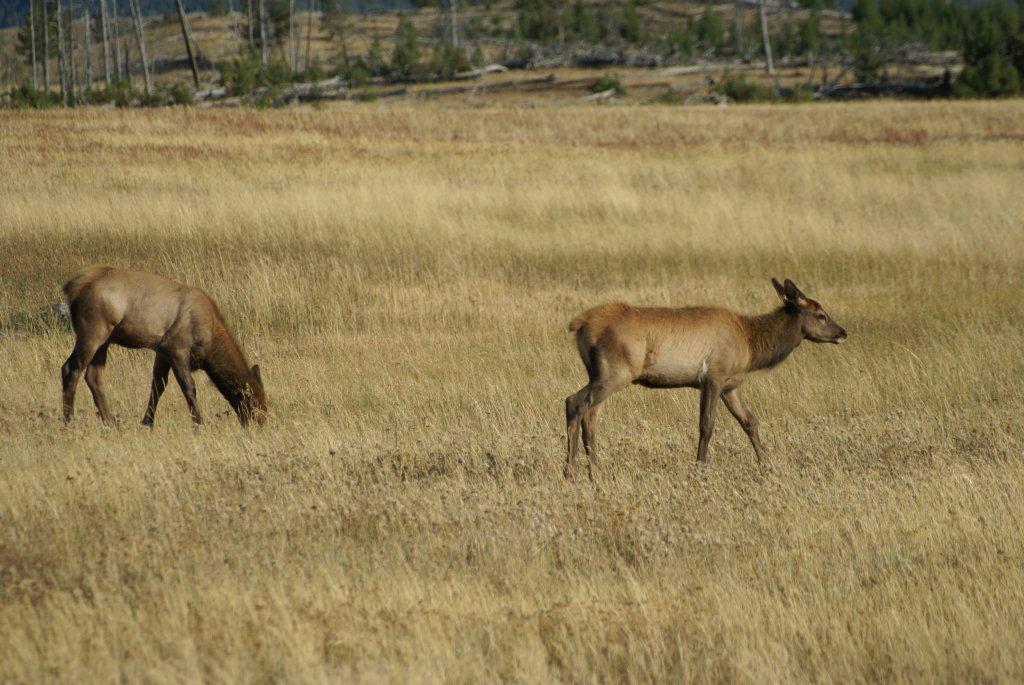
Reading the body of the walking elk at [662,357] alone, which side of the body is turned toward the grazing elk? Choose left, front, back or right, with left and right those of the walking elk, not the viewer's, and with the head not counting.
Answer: back

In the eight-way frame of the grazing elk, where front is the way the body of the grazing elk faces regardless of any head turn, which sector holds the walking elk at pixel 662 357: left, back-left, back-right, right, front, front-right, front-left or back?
front-right

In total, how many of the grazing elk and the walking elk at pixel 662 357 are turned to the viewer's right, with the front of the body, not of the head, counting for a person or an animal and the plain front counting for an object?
2

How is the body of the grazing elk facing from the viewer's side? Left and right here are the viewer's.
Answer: facing to the right of the viewer

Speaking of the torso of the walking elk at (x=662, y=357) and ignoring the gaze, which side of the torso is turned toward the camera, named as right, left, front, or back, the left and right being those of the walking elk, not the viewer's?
right
